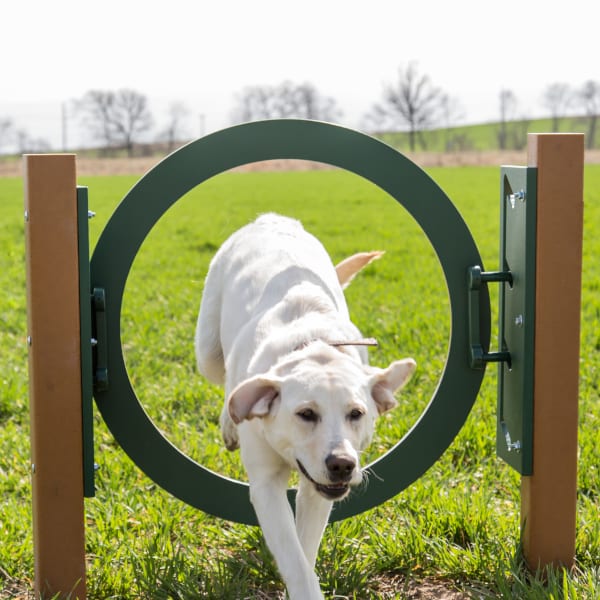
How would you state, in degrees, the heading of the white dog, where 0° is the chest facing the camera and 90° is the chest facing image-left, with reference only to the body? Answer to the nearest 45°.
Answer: approximately 0°

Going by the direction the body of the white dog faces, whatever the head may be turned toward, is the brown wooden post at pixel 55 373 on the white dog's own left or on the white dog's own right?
on the white dog's own right

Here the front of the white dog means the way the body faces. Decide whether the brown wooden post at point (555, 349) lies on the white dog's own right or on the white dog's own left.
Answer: on the white dog's own left
